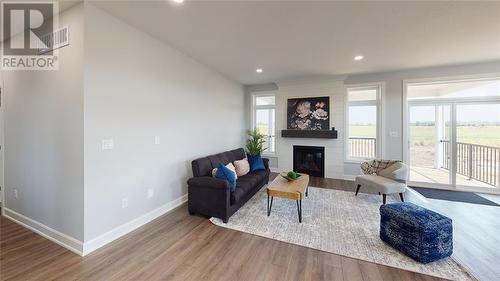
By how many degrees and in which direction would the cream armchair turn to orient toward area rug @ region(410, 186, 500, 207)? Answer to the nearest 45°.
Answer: approximately 180°

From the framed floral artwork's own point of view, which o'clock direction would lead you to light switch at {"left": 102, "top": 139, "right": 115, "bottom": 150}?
The light switch is roughly at 1 o'clock from the framed floral artwork.

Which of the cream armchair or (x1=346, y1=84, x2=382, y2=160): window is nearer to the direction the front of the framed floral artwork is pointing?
the cream armchair

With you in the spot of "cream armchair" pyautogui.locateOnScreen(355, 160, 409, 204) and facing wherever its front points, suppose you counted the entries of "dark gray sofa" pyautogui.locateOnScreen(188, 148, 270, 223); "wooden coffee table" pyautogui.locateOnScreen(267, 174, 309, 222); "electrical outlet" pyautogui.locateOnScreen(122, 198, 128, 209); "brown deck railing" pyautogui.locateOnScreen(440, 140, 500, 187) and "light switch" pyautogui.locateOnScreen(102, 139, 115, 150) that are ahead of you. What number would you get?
4

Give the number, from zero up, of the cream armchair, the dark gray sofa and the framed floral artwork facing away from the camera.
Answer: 0

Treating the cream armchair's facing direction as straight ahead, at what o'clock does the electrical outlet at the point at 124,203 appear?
The electrical outlet is roughly at 12 o'clock from the cream armchair.

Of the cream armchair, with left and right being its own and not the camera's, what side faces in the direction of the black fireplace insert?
right

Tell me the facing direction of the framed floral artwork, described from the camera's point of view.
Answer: facing the viewer

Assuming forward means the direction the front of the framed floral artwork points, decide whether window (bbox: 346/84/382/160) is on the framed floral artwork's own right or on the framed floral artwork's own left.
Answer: on the framed floral artwork's own left

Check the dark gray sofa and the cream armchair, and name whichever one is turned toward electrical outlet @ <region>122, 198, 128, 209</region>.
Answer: the cream armchair

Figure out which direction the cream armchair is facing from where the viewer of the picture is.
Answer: facing the viewer and to the left of the viewer

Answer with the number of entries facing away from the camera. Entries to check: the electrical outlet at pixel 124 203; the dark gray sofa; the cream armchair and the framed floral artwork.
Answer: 0

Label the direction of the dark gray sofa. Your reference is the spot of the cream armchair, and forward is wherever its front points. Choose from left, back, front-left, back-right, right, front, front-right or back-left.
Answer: front

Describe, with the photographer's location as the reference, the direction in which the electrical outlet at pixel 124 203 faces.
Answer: facing the viewer and to the right of the viewer

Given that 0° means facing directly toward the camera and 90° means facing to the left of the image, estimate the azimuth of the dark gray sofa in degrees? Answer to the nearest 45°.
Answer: approximately 315°

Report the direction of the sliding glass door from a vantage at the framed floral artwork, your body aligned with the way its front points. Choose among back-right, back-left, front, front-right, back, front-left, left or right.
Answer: left
